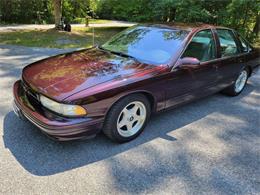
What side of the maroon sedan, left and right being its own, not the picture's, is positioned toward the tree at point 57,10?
right

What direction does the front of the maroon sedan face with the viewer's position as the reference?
facing the viewer and to the left of the viewer
